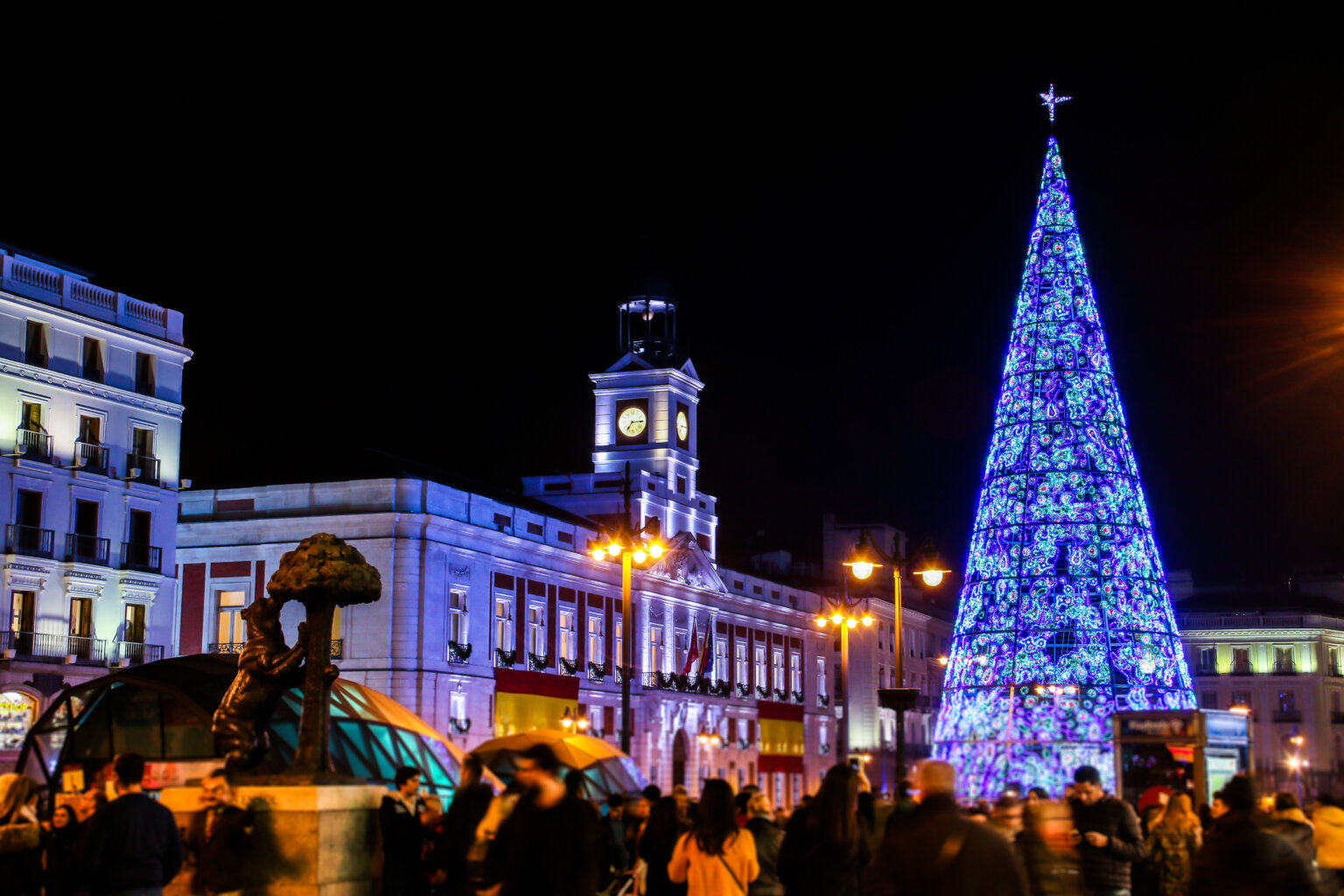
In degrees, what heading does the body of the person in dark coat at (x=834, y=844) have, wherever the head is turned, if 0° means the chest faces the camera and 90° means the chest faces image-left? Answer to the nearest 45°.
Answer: approximately 225°

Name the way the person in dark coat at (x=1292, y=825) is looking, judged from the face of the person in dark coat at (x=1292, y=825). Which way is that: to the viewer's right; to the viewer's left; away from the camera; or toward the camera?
away from the camera

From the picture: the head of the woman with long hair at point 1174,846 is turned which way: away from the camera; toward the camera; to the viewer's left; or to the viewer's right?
away from the camera

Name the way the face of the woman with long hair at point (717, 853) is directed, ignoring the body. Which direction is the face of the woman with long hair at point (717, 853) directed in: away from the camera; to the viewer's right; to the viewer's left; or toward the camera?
away from the camera

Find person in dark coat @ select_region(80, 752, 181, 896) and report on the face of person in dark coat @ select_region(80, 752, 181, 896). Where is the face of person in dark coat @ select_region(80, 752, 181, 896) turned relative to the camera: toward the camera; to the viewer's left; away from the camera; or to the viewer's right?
away from the camera

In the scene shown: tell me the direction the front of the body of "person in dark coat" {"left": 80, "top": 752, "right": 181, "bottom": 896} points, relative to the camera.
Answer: away from the camera

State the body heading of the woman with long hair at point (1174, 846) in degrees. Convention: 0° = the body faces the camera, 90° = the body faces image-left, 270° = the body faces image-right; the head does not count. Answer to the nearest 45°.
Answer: approximately 180°

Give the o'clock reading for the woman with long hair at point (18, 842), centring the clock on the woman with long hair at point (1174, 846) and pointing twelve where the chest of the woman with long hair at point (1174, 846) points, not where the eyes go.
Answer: the woman with long hair at point (18, 842) is roughly at 8 o'clock from the woman with long hair at point (1174, 846).

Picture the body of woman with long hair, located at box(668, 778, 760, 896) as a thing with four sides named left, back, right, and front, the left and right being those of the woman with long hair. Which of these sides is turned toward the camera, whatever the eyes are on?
back

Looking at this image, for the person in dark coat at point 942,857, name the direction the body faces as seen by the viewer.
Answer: away from the camera

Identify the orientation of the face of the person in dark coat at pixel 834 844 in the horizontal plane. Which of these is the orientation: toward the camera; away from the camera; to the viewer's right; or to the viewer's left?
away from the camera

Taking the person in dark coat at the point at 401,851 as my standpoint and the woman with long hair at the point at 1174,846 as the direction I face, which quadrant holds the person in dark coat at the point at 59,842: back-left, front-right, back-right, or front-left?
back-left
